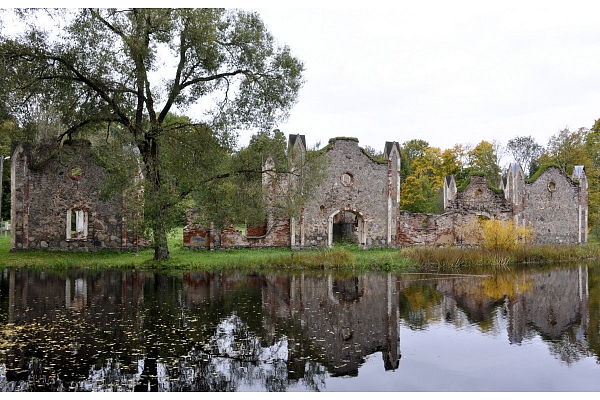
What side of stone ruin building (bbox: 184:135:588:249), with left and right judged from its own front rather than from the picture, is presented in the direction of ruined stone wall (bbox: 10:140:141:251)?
right

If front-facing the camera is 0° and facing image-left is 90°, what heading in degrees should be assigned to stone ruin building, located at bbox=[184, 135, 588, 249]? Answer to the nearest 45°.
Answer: approximately 0°

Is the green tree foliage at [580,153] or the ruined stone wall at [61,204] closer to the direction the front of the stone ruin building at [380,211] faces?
the ruined stone wall

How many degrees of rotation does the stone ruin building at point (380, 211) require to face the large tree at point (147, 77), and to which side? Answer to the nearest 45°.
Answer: approximately 45° to its right

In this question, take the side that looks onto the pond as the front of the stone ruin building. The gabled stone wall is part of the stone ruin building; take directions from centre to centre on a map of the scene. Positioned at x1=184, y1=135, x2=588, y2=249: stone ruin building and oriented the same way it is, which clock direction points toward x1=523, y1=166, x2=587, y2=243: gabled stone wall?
The gabled stone wall is roughly at 8 o'clock from the stone ruin building.

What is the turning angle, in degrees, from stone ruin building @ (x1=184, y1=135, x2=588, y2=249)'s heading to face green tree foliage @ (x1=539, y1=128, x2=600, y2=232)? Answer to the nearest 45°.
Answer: approximately 135° to its left
